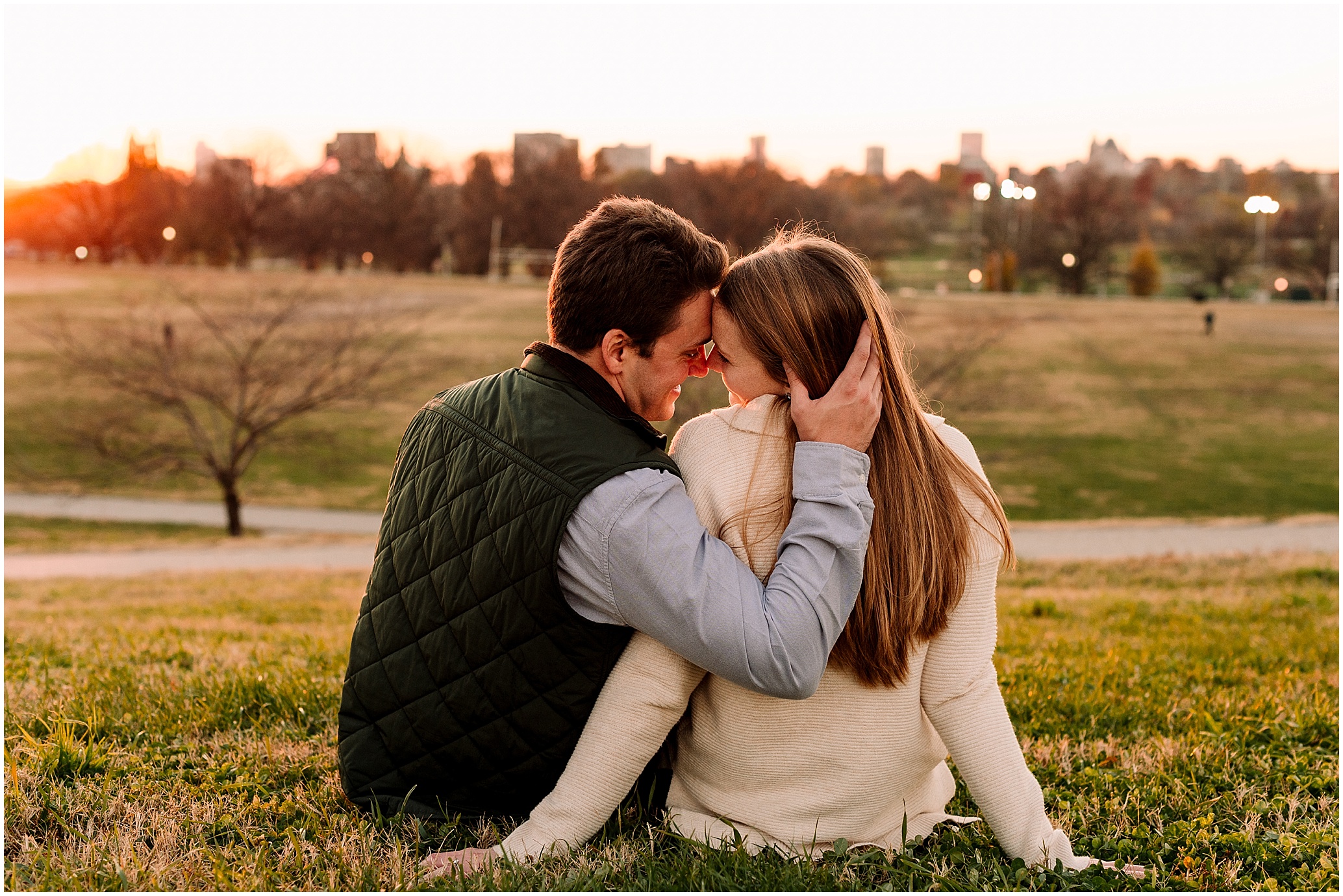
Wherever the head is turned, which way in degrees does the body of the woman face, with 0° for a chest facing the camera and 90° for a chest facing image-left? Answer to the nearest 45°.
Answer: approximately 180°

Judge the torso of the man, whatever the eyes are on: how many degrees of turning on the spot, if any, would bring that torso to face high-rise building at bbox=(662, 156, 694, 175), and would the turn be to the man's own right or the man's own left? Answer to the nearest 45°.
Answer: approximately 45° to the man's own left

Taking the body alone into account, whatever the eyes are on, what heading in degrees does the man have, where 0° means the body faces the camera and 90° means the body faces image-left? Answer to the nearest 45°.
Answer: approximately 225°

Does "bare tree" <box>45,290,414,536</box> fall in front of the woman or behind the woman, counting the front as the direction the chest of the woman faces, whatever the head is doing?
in front

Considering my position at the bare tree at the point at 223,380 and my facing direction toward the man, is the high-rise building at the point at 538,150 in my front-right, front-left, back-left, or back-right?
back-left

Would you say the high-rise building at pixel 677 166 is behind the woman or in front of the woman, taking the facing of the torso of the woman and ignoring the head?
in front

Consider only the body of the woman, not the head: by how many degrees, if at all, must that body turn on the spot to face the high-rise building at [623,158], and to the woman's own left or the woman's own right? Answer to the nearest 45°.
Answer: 0° — they already face it

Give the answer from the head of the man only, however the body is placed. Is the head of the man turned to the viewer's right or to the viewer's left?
to the viewer's right
